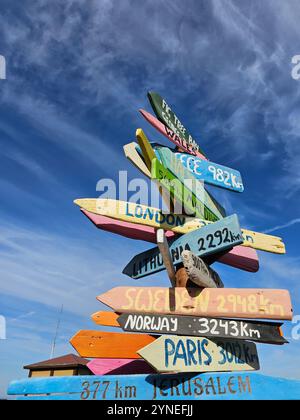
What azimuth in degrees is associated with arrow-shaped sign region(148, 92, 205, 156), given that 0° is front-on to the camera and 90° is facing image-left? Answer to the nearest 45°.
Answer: approximately 315°
